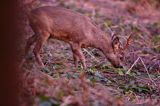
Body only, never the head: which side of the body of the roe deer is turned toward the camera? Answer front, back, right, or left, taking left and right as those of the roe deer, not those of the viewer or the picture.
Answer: right
